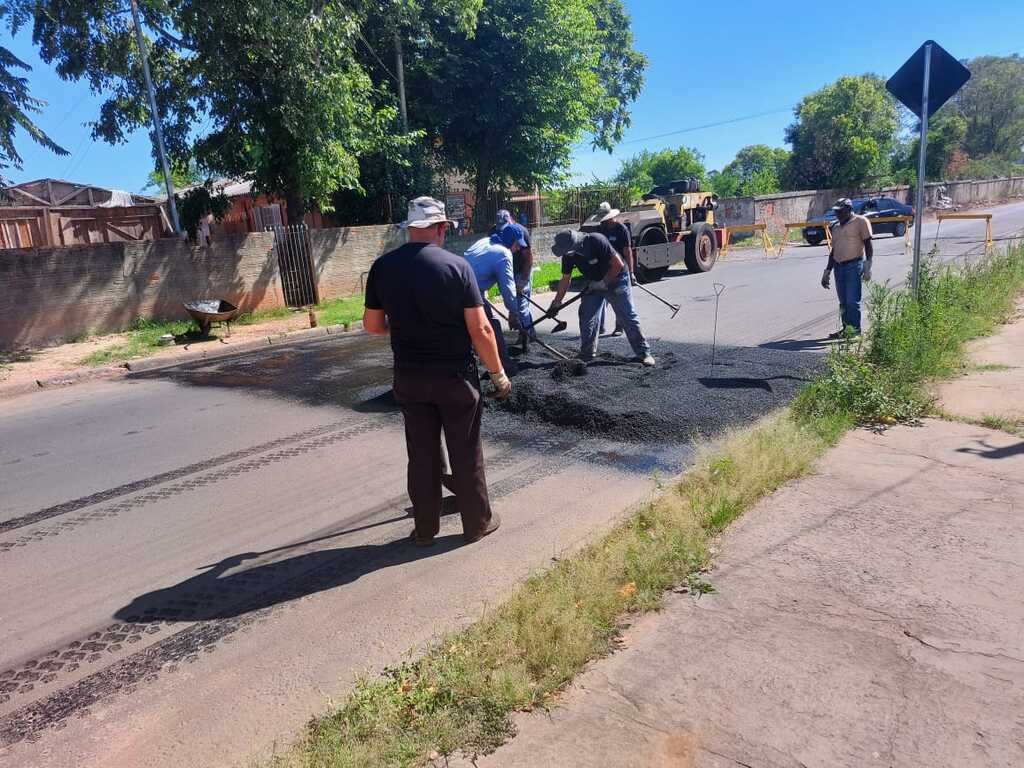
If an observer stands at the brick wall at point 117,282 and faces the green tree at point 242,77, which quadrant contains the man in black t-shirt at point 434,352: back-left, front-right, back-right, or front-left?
back-right

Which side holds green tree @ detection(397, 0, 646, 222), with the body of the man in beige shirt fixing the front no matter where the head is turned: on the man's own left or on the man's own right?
on the man's own right

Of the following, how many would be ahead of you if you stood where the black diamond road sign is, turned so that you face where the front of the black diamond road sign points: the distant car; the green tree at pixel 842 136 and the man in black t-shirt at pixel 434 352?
2

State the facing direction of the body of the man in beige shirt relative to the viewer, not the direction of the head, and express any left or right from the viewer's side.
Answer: facing the viewer and to the left of the viewer

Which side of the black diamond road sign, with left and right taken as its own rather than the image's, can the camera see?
back

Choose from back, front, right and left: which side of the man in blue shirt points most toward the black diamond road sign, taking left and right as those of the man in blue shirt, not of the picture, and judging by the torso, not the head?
front

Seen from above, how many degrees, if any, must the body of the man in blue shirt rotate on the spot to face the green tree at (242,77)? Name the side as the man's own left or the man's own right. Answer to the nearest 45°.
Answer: approximately 135° to the man's own left

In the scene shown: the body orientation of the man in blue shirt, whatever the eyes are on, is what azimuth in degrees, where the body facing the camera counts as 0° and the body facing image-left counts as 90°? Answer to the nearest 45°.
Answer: approximately 270°

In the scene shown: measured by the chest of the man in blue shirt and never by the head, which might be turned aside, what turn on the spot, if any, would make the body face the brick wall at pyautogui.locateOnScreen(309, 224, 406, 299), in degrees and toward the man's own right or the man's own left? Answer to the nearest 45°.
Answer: approximately 90° to the man's own left

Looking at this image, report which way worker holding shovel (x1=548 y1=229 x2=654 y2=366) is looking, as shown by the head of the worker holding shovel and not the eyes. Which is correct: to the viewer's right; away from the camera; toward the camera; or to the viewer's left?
to the viewer's left

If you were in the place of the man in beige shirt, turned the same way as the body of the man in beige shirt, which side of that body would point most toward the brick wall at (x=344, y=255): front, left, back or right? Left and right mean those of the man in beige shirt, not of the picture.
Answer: right

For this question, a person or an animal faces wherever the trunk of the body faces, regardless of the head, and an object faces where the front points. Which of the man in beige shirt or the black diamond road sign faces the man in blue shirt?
the man in beige shirt

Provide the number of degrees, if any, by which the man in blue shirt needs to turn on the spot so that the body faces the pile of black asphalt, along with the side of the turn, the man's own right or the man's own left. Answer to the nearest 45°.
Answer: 0° — they already face it
